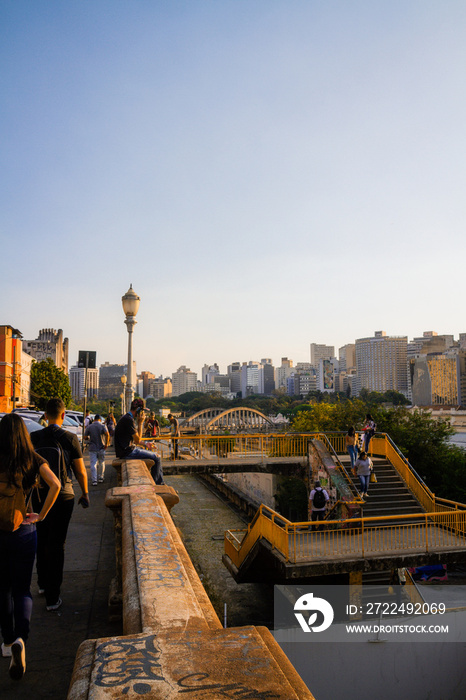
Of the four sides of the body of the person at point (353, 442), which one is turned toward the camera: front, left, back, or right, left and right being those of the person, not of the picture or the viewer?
front

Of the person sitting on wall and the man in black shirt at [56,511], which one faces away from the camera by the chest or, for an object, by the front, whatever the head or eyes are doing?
the man in black shirt

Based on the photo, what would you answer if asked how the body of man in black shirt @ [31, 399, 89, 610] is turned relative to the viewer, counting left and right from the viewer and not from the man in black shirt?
facing away from the viewer

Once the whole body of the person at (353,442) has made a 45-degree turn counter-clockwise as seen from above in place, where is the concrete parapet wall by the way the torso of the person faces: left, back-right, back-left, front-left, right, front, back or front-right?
front-right

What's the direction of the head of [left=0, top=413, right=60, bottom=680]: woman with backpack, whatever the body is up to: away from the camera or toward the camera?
away from the camera

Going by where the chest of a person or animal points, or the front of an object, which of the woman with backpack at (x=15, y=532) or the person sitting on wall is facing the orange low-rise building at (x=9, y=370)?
the woman with backpack

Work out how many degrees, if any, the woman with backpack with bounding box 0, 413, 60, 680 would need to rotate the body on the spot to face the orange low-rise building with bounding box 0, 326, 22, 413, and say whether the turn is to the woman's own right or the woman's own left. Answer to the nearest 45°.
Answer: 0° — they already face it

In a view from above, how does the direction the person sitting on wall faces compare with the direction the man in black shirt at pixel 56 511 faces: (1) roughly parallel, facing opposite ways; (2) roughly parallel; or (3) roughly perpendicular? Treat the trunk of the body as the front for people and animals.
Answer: roughly perpendicular

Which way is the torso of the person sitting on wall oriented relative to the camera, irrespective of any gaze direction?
to the viewer's right

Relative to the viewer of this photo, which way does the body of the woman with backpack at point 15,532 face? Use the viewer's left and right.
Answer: facing away from the viewer
